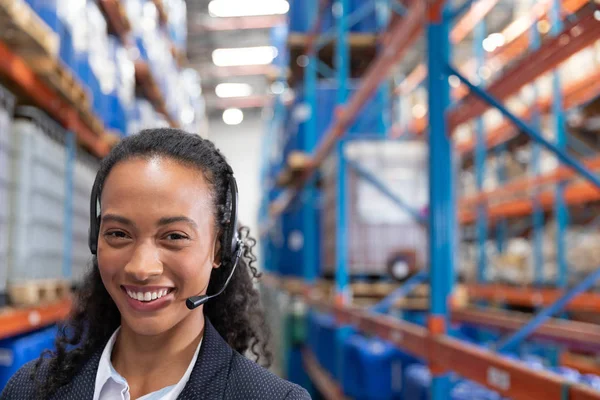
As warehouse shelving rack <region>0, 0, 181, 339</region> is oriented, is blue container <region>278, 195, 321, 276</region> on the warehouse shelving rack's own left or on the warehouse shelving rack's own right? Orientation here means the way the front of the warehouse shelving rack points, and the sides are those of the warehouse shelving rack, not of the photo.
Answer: on the warehouse shelving rack's own left

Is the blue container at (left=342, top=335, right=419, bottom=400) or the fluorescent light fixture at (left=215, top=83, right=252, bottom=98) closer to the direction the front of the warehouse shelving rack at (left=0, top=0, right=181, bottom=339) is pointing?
the blue container

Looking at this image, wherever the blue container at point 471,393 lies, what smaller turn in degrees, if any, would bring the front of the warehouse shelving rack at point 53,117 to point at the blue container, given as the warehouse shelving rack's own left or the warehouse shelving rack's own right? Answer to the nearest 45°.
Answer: approximately 45° to the warehouse shelving rack's own right

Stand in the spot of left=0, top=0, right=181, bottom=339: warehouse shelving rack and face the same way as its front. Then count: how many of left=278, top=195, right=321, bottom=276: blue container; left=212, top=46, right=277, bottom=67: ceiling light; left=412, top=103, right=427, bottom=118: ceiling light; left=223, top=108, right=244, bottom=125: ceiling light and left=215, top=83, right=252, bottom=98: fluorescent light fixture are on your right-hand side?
0

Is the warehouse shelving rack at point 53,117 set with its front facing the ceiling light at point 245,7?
no

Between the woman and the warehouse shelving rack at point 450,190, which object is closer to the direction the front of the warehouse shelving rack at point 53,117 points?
the warehouse shelving rack

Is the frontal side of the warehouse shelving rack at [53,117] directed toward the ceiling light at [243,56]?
no

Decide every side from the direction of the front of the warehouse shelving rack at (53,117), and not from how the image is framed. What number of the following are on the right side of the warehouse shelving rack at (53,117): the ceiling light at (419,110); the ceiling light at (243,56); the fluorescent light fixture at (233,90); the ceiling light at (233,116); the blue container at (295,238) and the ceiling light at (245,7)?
0

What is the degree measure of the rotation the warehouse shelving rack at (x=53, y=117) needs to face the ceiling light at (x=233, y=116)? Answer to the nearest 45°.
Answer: approximately 90° to its left

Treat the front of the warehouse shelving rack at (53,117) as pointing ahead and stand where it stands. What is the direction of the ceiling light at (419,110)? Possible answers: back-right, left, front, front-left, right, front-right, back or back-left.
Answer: front-left

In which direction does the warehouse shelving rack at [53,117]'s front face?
to the viewer's right

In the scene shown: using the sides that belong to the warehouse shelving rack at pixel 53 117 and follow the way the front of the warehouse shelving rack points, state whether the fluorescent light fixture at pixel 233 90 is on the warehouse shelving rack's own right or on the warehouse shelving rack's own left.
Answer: on the warehouse shelving rack's own left

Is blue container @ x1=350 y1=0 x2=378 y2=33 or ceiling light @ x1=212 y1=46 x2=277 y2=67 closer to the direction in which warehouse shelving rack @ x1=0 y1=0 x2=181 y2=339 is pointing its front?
the blue container

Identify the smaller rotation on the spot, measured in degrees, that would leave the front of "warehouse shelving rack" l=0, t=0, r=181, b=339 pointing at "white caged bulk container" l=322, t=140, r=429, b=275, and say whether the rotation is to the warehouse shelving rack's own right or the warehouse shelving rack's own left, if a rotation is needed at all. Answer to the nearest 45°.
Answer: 0° — it already faces it

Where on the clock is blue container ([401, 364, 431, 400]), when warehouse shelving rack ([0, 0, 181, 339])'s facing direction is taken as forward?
The blue container is roughly at 1 o'clock from the warehouse shelving rack.
